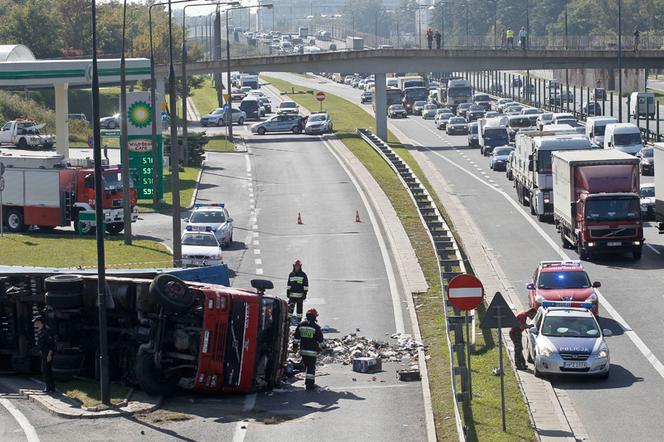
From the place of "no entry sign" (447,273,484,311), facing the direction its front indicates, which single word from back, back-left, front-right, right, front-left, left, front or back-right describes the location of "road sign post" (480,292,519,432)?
front-left

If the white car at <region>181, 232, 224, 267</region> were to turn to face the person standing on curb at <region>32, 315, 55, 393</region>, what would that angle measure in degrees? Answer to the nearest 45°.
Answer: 0° — it already faces them

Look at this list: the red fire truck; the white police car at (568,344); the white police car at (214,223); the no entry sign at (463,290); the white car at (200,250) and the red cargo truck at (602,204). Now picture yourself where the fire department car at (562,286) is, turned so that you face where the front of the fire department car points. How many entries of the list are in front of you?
2

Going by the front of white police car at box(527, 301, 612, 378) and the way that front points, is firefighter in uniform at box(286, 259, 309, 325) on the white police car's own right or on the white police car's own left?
on the white police car's own right

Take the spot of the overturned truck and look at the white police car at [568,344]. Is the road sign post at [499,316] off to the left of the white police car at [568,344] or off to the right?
right

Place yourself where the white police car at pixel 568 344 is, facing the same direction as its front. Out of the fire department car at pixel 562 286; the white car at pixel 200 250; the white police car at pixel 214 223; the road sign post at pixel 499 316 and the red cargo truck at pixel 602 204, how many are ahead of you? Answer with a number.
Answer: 1

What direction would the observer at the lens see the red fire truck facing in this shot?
facing the viewer and to the right of the viewer

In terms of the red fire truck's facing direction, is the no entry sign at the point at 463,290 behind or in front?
in front

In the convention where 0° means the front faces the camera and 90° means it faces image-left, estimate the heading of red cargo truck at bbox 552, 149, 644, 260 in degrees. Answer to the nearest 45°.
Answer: approximately 0°

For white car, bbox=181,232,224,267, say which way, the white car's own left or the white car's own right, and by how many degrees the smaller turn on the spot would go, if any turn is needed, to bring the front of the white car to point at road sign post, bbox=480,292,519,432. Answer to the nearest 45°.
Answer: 0° — it already faces it

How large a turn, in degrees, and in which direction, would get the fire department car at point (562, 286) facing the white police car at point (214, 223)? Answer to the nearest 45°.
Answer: approximately 135° to its right

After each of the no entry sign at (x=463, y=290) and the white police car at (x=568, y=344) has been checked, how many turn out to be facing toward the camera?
2
